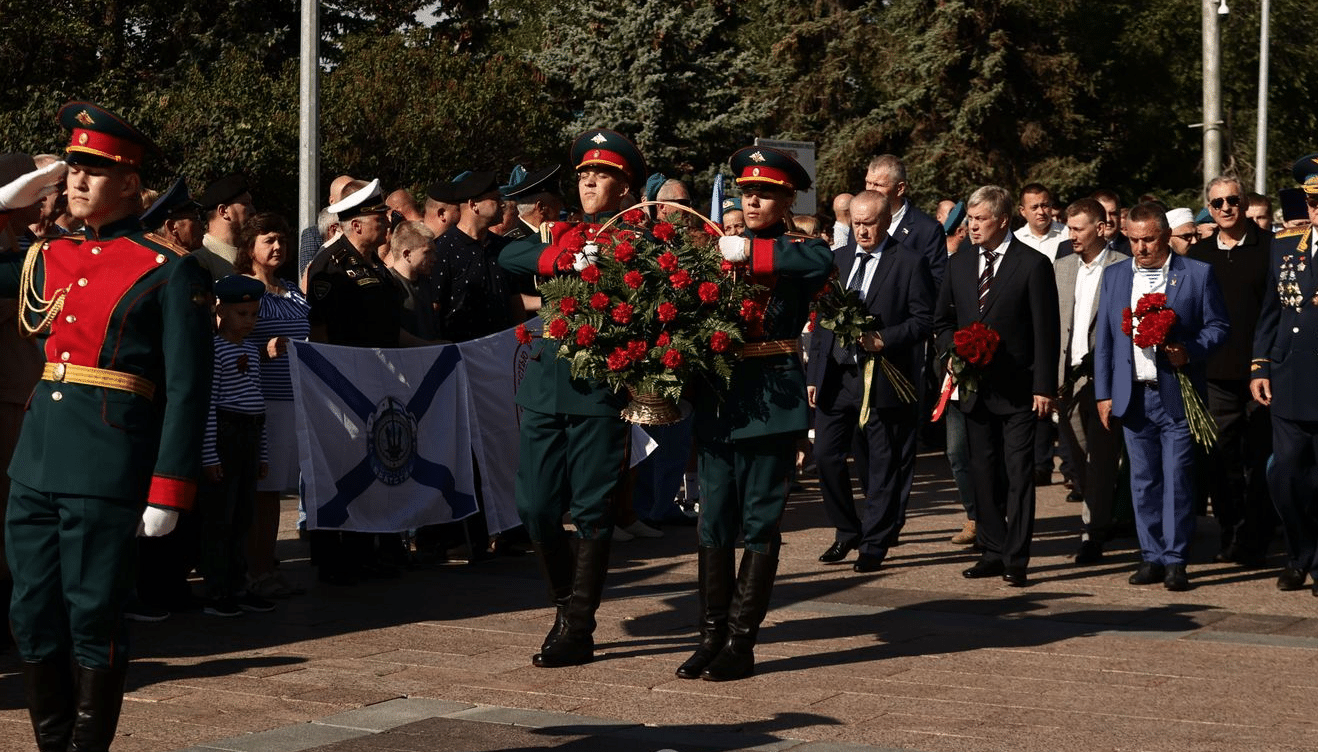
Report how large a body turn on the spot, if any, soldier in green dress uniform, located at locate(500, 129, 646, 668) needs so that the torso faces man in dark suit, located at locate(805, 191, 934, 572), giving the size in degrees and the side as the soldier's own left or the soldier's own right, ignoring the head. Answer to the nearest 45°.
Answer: approximately 180°

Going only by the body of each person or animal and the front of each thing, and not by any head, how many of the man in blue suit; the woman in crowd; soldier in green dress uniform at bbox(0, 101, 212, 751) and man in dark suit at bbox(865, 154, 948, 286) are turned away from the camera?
0

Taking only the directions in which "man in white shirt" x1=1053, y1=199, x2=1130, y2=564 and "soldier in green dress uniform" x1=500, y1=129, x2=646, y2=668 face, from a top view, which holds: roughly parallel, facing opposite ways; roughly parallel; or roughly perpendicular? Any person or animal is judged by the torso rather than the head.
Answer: roughly parallel

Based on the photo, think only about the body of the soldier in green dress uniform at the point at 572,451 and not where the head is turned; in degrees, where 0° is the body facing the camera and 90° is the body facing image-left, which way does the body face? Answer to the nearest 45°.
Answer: approximately 45°

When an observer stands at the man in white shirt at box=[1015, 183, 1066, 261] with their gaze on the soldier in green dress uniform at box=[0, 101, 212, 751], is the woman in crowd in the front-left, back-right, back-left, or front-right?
front-right

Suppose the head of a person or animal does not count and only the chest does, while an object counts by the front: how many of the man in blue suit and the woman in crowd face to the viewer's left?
0

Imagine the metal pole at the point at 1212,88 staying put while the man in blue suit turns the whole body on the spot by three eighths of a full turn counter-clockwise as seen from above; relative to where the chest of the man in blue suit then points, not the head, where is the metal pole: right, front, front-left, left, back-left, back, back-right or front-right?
front-left

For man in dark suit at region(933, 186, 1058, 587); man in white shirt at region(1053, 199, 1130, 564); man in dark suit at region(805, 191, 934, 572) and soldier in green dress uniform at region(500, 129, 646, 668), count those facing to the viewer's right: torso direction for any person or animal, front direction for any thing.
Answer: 0

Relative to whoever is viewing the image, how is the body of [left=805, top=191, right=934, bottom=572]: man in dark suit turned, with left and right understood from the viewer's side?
facing the viewer and to the left of the viewer

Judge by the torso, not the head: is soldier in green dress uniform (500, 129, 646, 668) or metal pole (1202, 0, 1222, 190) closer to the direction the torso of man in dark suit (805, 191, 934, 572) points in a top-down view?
the soldier in green dress uniform

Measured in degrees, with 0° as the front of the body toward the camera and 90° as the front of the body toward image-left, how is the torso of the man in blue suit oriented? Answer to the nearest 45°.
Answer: approximately 0°

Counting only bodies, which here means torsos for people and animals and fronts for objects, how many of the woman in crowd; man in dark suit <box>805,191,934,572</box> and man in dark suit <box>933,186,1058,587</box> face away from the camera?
0

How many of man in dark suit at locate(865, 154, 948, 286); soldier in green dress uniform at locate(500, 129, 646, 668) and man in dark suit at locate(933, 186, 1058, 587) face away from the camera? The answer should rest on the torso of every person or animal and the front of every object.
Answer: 0

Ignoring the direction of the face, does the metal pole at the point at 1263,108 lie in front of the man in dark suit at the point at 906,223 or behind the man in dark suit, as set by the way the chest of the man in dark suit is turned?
behind

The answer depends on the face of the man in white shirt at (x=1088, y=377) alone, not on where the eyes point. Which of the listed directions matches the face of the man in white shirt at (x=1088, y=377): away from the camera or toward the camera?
toward the camera
